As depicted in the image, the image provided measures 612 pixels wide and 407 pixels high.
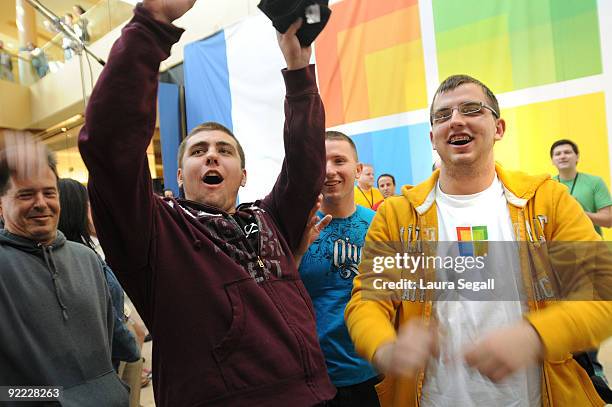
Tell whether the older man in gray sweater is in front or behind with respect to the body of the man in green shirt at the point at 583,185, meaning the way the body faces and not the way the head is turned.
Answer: in front

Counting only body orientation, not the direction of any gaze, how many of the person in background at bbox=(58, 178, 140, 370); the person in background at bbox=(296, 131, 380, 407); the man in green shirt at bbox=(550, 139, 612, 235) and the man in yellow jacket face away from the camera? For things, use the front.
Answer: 1

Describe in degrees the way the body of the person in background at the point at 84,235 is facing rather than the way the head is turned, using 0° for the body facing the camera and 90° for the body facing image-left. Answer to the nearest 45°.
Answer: approximately 180°

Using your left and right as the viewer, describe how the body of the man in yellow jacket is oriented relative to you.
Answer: facing the viewer

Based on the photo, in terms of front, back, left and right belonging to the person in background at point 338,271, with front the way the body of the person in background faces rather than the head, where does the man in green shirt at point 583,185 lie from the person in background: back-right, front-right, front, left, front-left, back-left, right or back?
back-left

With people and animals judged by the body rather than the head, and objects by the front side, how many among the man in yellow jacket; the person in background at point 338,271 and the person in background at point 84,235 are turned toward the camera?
2

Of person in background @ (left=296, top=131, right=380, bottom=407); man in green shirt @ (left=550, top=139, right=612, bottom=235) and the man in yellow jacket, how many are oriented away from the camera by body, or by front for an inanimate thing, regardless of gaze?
0

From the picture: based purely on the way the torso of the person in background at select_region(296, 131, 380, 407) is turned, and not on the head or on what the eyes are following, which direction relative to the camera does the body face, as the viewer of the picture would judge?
toward the camera
